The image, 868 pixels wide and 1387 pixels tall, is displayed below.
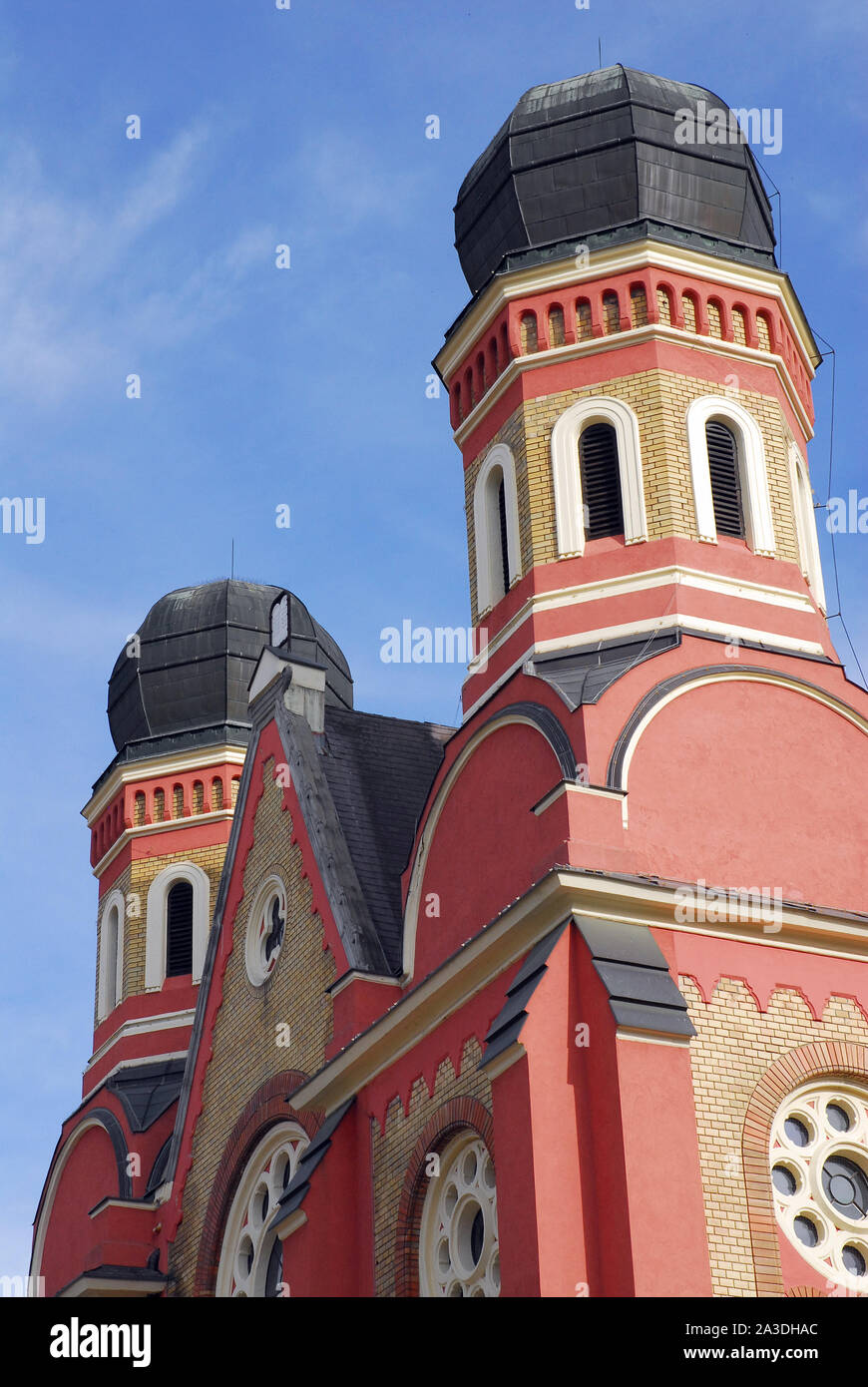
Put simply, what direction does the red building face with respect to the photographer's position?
facing the viewer and to the left of the viewer
